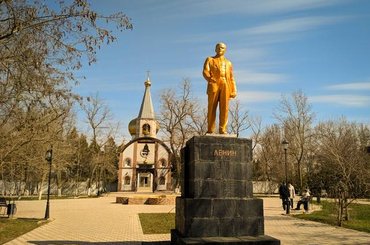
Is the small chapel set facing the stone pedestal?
yes

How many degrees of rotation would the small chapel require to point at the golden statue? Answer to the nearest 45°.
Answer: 0° — it already faces it

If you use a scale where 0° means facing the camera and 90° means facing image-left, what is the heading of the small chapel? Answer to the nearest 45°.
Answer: approximately 0°
